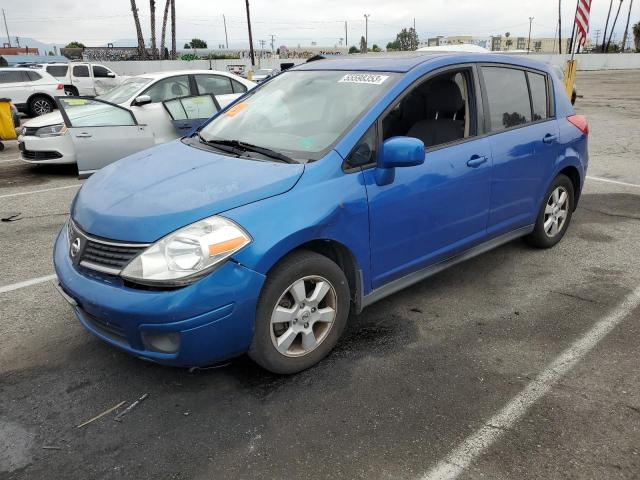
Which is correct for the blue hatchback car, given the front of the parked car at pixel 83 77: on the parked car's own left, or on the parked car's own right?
on the parked car's own right

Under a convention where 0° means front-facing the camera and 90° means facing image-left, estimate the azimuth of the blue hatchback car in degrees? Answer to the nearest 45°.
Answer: approximately 45°

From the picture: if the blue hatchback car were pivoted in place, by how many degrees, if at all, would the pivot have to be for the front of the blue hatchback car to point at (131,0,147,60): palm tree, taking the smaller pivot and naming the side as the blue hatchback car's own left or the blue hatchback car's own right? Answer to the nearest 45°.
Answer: approximately 135° to the blue hatchback car's own right

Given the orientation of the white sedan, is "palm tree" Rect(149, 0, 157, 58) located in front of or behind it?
behind

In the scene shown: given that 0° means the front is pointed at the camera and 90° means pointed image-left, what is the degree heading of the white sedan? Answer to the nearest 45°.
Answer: approximately 45°
